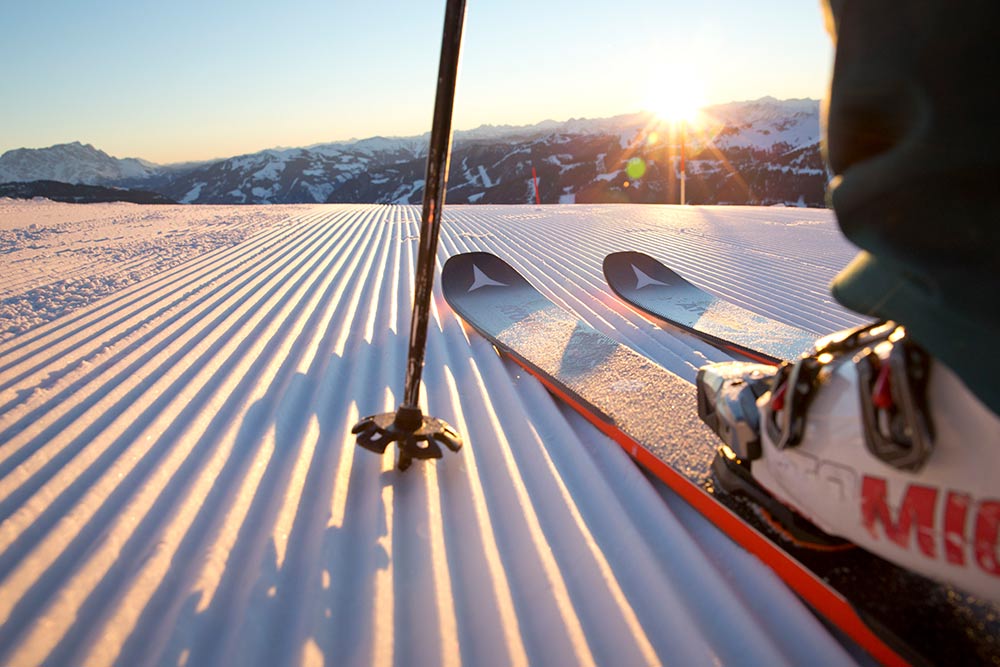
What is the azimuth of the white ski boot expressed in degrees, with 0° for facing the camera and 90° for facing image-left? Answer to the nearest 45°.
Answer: approximately 135°
